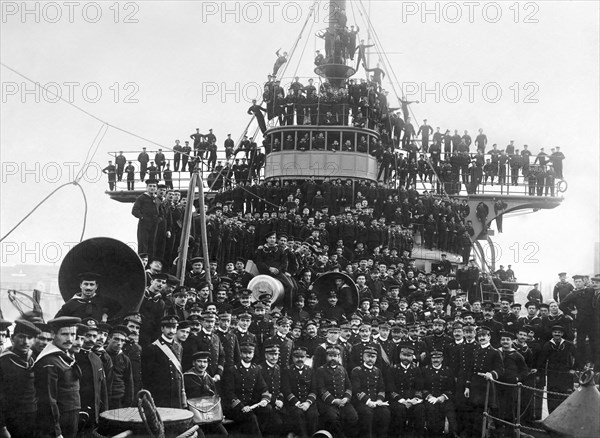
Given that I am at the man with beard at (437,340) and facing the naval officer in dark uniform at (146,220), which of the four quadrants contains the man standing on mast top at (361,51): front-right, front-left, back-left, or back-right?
front-right

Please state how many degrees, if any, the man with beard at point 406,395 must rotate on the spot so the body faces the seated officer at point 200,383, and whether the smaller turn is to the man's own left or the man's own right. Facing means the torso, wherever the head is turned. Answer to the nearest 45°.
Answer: approximately 45° to the man's own right

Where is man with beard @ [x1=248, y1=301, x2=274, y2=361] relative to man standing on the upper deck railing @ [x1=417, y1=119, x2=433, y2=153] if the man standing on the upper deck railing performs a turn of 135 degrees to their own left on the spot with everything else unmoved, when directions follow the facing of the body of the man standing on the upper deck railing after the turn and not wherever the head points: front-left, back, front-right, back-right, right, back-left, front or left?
back-right

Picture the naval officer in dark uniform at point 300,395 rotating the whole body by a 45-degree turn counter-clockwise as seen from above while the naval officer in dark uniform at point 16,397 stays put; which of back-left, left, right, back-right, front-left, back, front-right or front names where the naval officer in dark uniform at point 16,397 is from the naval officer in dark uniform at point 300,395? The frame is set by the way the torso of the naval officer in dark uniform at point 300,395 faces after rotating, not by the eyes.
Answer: right

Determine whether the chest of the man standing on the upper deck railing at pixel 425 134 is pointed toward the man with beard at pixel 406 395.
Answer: yes

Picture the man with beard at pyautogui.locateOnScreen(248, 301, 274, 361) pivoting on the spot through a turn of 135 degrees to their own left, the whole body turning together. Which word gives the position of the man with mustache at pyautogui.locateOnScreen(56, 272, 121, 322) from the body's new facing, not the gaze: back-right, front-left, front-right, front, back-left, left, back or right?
back

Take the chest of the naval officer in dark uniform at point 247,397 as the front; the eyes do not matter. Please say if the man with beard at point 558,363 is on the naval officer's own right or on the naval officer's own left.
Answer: on the naval officer's own left

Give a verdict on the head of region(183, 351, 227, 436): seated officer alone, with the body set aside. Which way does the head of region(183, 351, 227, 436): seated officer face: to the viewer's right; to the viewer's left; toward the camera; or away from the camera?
toward the camera

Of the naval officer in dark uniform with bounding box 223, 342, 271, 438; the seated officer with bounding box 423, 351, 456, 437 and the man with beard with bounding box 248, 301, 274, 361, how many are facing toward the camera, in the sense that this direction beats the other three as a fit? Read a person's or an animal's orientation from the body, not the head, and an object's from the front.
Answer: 3

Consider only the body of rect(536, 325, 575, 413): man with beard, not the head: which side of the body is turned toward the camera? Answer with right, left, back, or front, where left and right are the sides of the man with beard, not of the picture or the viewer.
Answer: front

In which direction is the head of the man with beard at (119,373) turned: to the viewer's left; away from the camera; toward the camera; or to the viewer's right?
toward the camera

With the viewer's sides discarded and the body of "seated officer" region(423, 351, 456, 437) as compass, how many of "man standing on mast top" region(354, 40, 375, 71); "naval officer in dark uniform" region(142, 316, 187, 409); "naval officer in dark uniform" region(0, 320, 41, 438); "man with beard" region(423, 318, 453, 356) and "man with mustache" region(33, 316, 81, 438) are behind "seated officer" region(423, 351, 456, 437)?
2

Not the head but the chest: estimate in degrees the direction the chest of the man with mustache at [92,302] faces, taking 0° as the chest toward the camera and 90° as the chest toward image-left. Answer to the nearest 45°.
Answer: approximately 0°

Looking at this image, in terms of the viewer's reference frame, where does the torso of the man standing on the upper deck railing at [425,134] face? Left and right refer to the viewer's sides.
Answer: facing the viewer

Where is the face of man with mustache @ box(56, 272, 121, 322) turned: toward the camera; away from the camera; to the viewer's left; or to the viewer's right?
toward the camera

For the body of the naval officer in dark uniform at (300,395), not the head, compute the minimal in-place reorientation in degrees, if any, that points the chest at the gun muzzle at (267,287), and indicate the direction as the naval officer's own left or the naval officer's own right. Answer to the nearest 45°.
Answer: approximately 180°

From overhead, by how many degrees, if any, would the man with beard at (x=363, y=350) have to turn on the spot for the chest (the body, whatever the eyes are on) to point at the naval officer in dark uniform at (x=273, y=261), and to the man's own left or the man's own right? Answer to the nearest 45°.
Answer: approximately 180°
